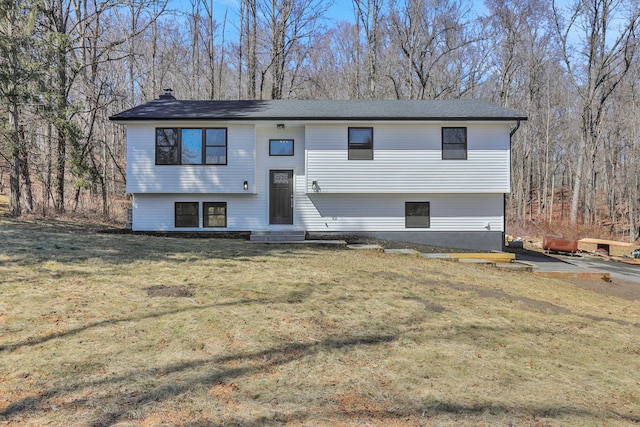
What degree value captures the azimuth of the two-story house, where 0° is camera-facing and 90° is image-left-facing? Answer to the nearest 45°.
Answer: approximately 0°
